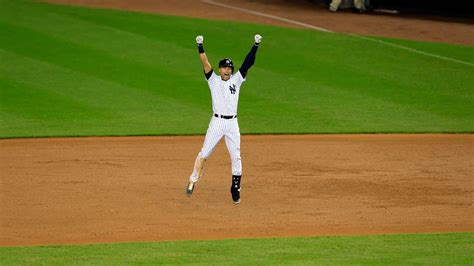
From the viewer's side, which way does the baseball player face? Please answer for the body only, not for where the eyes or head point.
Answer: toward the camera
